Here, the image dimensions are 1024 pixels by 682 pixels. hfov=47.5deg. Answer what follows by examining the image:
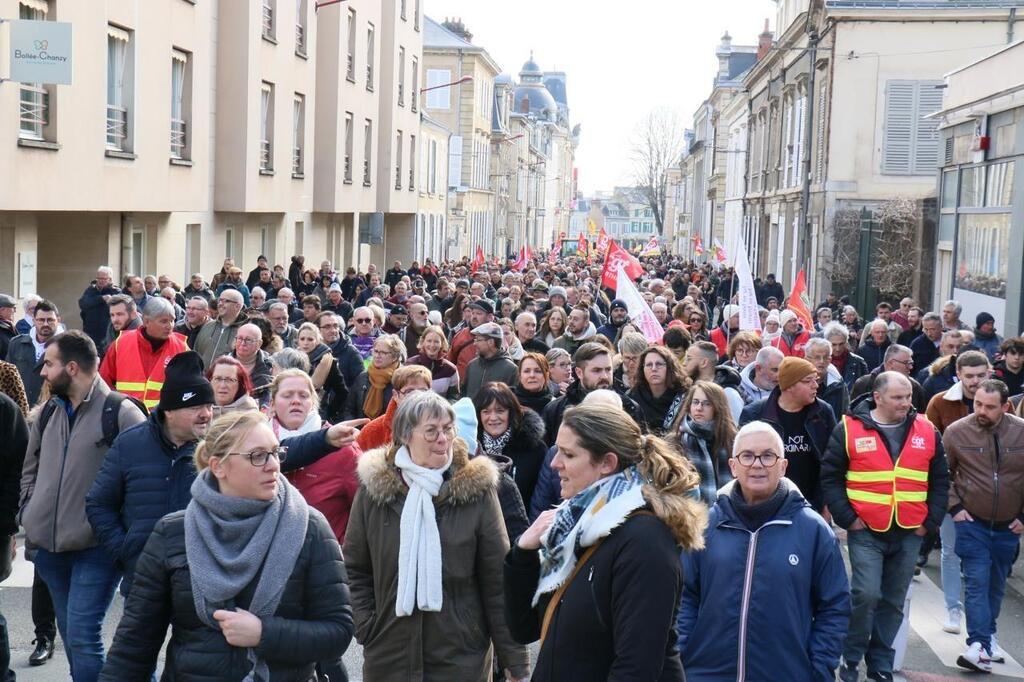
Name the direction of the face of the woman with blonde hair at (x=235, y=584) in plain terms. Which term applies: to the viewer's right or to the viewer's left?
to the viewer's right

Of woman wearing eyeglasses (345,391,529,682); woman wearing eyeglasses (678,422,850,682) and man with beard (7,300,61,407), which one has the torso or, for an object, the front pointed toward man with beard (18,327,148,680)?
man with beard (7,300,61,407)

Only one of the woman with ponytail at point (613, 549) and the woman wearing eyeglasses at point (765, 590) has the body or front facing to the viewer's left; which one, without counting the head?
the woman with ponytail

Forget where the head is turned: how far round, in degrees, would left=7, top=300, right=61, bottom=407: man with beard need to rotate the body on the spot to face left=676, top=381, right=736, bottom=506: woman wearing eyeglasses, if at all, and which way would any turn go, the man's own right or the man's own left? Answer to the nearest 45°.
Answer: approximately 45° to the man's own left

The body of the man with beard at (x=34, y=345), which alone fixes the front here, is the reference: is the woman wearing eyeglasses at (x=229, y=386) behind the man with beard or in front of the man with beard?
in front

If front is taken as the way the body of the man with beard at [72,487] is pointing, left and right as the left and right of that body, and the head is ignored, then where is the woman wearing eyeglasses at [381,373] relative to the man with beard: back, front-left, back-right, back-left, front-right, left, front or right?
back

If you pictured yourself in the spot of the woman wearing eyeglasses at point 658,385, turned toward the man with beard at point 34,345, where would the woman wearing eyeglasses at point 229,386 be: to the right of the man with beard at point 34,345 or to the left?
left

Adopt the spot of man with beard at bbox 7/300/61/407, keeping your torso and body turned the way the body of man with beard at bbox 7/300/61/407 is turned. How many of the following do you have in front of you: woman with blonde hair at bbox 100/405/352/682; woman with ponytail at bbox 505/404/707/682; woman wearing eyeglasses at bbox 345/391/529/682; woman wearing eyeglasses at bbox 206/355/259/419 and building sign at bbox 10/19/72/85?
4

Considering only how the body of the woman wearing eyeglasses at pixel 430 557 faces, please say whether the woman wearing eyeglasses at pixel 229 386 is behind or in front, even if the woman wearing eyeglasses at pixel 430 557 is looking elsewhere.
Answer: behind

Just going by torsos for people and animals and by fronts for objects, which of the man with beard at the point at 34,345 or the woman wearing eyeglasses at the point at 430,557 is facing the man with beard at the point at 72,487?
the man with beard at the point at 34,345

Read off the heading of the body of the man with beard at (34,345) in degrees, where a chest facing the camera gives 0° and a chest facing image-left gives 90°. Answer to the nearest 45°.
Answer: approximately 0°

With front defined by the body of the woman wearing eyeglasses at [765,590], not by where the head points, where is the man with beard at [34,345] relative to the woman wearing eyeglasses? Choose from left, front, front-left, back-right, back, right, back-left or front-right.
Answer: back-right

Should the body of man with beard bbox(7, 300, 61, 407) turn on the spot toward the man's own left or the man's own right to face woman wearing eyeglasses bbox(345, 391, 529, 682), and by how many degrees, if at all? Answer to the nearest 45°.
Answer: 0° — they already face them

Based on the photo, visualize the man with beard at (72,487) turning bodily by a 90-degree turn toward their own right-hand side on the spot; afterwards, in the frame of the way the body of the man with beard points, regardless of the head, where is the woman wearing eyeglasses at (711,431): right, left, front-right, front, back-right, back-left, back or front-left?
back-right

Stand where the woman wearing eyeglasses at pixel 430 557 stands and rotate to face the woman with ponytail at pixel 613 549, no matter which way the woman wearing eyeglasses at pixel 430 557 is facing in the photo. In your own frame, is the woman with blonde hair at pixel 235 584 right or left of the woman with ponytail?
right

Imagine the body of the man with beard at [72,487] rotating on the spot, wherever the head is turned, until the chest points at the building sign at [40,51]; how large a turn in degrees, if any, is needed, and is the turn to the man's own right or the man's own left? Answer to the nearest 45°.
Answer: approximately 135° to the man's own right
